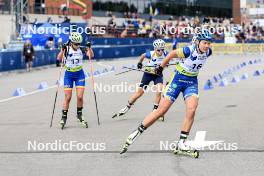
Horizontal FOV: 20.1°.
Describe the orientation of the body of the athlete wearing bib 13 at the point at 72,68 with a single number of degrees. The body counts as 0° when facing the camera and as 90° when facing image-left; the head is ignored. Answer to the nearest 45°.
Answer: approximately 0°

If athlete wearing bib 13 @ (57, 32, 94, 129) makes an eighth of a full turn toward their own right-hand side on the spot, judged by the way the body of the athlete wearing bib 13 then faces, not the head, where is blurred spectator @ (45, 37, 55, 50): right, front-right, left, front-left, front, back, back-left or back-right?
back-right

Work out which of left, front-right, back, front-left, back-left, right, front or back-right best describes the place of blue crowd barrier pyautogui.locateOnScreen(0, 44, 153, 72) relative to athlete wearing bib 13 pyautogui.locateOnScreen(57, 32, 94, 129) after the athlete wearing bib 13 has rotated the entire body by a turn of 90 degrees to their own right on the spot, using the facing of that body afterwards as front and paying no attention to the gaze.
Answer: right

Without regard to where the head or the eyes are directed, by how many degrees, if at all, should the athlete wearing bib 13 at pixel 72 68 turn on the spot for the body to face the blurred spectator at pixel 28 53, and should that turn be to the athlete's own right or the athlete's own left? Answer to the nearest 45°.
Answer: approximately 180°
